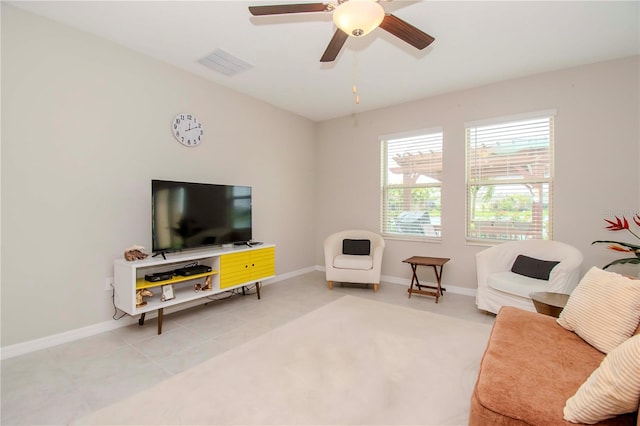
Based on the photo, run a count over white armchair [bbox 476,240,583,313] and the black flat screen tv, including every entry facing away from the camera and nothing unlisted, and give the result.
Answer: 0

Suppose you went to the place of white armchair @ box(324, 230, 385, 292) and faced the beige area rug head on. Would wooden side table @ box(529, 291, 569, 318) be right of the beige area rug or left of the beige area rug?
left

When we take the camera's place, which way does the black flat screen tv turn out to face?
facing the viewer and to the right of the viewer

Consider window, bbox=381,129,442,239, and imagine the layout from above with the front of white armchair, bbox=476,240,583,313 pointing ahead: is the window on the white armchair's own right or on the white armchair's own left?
on the white armchair's own right

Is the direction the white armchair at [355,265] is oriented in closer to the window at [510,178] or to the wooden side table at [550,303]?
the wooden side table

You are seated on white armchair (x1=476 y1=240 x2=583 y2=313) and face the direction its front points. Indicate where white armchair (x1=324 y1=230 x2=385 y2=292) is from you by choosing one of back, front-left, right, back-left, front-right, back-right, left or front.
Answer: front-right

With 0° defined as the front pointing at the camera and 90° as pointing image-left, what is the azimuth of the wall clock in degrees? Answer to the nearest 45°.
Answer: approximately 315°

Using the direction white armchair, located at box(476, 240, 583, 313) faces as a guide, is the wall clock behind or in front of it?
in front

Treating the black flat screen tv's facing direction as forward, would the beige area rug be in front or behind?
in front

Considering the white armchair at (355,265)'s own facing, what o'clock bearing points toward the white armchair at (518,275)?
the white armchair at (518,275) is roughly at 10 o'clock from the white armchair at (355,265).

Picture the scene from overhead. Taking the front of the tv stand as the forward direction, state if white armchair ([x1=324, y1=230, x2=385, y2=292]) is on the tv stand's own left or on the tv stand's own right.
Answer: on the tv stand's own left

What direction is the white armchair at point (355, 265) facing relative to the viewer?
toward the camera
